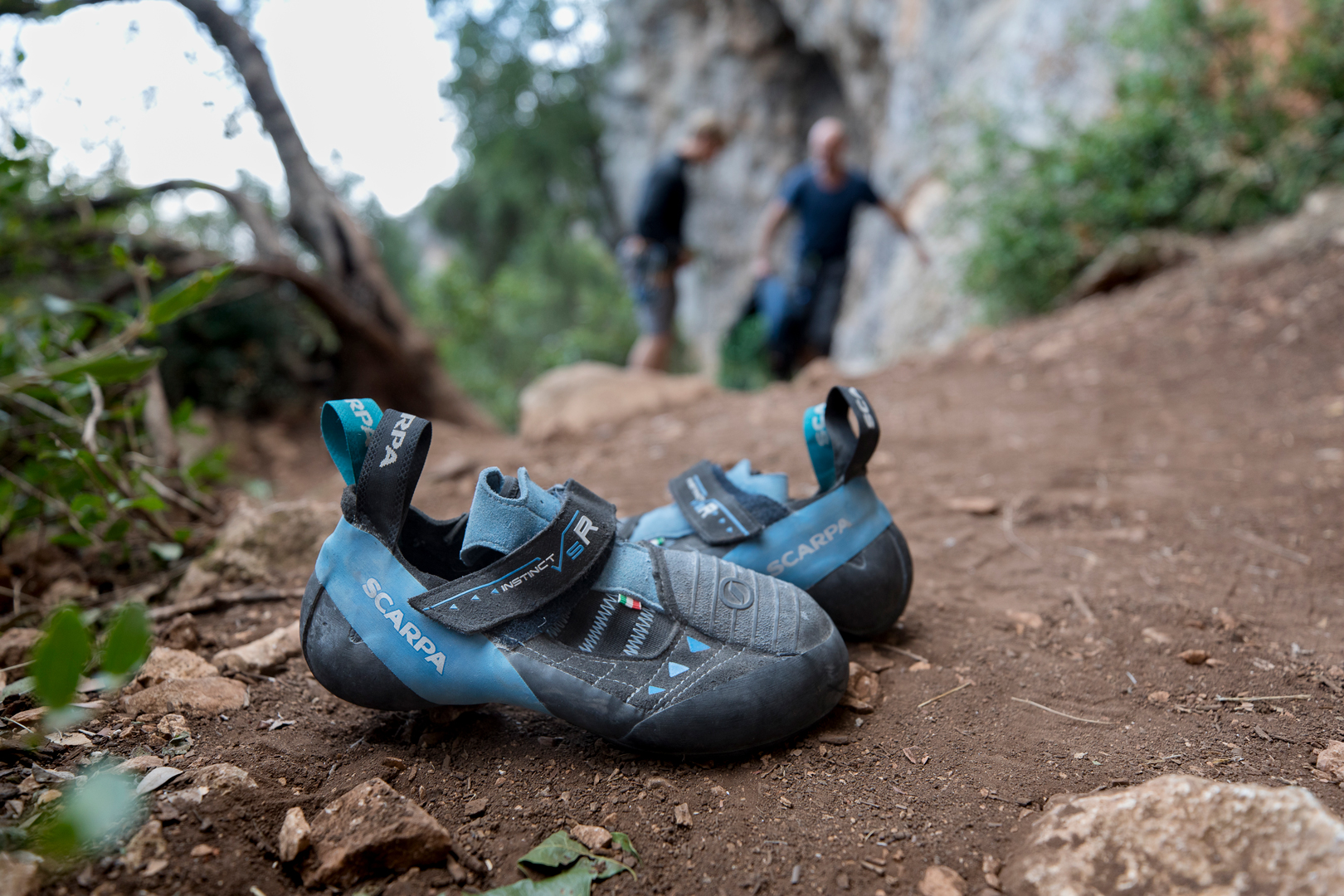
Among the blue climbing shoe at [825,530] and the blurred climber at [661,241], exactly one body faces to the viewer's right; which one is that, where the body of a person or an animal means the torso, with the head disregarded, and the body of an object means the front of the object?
the blurred climber

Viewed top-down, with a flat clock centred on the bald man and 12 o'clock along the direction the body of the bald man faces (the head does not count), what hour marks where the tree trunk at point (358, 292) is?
The tree trunk is roughly at 2 o'clock from the bald man.

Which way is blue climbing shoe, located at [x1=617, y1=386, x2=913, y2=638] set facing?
to the viewer's left

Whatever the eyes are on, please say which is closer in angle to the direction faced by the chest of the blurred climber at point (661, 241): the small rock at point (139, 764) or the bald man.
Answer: the bald man

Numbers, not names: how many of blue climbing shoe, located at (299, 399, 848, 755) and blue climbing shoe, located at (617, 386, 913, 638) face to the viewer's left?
1

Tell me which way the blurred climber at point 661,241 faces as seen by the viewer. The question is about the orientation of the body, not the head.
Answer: to the viewer's right

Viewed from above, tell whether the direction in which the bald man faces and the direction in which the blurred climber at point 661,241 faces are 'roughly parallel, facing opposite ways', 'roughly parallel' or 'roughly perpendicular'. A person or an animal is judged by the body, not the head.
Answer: roughly perpendicular

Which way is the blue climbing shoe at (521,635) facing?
to the viewer's right
